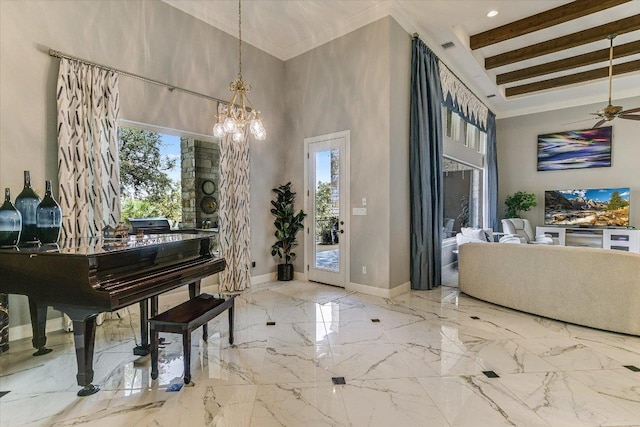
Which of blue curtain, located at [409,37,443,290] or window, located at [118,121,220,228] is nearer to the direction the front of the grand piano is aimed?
the blue curtain

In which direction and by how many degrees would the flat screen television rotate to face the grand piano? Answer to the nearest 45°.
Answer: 0° — it already faces it

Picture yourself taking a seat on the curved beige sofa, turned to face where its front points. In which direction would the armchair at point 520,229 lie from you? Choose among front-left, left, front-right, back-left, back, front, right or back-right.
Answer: front-left

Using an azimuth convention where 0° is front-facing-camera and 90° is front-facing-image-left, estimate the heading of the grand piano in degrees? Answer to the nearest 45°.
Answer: approximately 315°

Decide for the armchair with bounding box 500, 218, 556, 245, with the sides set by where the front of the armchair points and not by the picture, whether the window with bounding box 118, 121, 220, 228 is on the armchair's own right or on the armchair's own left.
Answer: on the armchair's own right

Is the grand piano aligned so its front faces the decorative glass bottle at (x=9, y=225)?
no

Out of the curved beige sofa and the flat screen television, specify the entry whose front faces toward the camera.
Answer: the flat screen television

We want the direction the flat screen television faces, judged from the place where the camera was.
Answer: facing the viewer

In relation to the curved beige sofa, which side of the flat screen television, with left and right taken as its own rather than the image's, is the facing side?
front

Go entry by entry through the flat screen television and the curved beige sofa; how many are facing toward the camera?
1

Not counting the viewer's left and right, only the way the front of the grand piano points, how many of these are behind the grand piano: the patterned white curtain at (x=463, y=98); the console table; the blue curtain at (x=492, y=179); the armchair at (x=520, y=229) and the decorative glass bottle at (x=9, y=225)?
1

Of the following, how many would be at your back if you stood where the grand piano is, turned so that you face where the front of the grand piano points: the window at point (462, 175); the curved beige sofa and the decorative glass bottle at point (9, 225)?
1

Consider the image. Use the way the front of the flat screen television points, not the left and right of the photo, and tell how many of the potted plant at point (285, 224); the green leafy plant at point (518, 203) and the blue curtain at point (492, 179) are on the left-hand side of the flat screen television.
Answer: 0

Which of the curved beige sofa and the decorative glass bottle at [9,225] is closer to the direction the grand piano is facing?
the curved beige sofa
